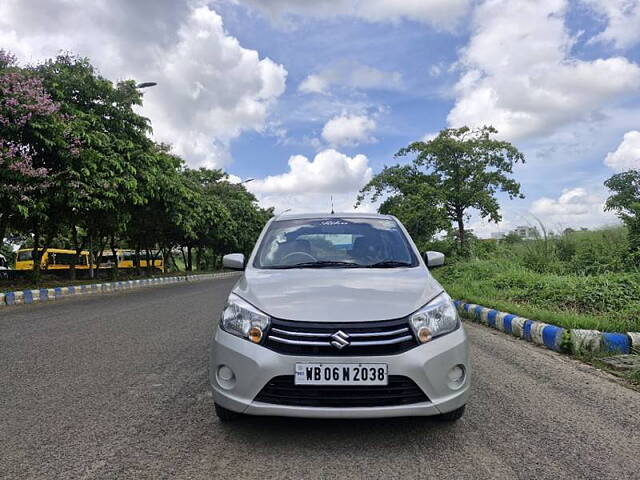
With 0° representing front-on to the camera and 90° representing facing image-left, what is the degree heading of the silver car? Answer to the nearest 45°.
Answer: approximately 0°

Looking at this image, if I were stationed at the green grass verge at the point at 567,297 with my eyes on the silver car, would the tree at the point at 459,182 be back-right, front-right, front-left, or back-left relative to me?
back-right

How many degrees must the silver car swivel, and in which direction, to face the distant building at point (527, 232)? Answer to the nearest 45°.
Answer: approximately 135° to its left

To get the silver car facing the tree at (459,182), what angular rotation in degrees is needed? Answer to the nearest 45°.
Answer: approximately 180°

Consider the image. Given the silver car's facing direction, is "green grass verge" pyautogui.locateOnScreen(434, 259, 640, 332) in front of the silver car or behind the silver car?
behind

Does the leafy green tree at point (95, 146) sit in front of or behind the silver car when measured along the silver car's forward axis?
behind

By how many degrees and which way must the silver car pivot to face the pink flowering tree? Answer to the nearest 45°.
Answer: approximately 135° to its right
